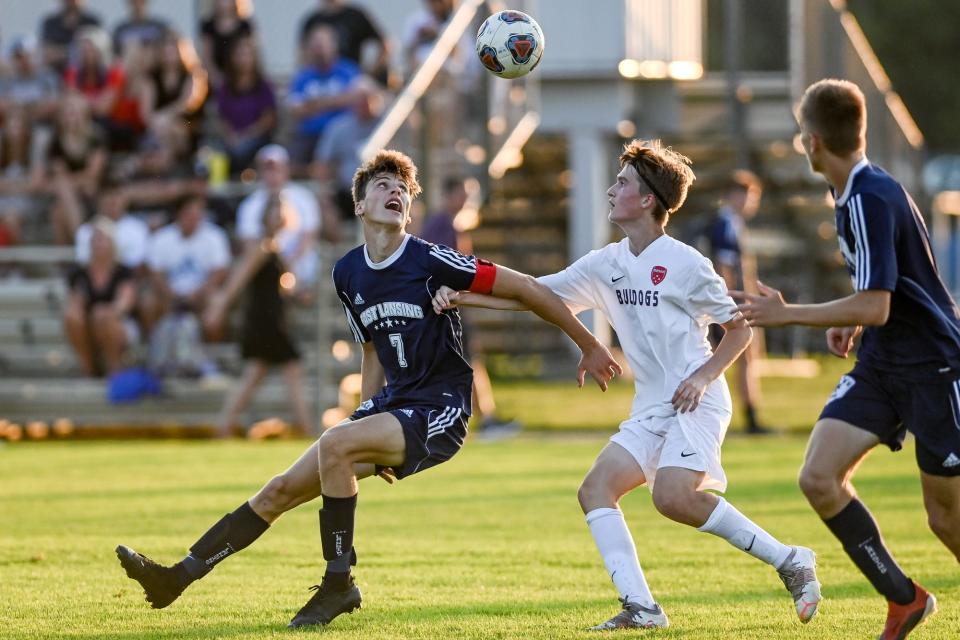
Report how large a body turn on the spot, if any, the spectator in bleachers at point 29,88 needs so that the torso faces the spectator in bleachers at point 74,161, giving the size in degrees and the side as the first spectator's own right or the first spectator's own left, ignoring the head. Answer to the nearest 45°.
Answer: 0° — they already face them

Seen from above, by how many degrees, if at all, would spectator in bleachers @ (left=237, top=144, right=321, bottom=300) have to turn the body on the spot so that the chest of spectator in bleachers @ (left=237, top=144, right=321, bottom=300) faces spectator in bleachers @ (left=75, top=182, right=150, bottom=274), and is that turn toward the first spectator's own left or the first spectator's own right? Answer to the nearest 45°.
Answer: approximately 135° to the first spectator's own right

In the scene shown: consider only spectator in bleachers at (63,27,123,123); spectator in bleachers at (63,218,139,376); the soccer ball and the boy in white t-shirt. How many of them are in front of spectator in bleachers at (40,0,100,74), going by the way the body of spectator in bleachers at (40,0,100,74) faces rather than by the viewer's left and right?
4

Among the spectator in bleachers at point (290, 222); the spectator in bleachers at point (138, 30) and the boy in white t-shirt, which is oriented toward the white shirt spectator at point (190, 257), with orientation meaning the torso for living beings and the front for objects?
the spectator in bleachers at point (138, 30)

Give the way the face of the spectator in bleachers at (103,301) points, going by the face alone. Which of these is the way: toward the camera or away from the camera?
toward the camera

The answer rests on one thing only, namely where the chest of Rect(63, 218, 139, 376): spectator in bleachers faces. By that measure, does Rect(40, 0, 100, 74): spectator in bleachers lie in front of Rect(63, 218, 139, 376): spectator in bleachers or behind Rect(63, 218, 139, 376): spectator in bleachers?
behind

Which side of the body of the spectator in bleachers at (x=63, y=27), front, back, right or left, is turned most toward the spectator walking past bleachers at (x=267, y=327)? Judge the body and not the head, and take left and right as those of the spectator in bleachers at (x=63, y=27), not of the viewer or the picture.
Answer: front

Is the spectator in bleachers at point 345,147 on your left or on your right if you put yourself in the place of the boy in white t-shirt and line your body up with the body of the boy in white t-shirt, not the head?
on your right

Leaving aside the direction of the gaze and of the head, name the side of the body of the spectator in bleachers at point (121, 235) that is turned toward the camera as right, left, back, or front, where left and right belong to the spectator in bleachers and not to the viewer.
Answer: front

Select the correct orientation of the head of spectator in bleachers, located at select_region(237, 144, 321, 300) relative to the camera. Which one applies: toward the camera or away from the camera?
toward the camera

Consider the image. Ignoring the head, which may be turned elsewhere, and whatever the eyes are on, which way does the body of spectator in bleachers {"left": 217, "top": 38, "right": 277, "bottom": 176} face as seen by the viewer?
toward the camera

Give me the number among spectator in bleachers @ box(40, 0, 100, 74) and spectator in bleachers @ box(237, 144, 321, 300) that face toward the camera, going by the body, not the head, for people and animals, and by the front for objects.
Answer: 2

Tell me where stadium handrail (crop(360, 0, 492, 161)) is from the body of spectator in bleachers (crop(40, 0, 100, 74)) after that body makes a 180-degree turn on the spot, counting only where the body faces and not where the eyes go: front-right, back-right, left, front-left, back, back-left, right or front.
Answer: back-right

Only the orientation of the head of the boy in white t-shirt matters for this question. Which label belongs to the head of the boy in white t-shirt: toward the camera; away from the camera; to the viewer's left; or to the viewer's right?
to the viewer's left

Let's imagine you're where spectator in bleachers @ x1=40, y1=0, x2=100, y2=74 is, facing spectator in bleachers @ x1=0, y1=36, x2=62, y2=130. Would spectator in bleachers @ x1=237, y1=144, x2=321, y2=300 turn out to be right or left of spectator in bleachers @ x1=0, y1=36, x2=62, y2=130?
left

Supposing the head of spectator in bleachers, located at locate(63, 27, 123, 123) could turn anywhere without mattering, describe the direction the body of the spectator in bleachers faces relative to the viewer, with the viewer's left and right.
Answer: facing the viewer
